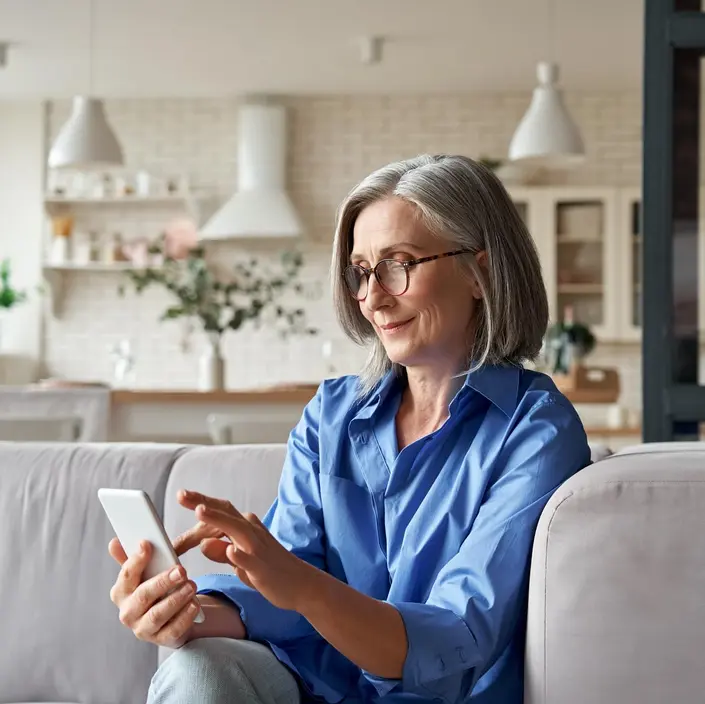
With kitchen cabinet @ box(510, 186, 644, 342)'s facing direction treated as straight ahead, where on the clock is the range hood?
The range hood is roughly at 3 o'clock from the kitchen cabinet.

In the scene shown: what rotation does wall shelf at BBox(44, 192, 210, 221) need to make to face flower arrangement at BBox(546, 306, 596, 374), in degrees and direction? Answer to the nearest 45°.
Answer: approximately 45° to its left

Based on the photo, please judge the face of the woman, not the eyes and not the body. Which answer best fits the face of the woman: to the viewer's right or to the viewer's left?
to the viewer's left

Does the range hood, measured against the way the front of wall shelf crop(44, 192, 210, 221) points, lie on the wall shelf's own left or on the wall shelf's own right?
on the wall shelf's own left

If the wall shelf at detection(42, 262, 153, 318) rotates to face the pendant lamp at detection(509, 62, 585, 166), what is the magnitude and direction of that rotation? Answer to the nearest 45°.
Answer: approximately 45° to its left

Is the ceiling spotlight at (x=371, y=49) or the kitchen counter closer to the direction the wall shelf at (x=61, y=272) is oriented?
the kitchen counter

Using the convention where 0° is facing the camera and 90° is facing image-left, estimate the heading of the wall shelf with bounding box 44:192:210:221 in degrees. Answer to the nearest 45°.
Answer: approximately 0°

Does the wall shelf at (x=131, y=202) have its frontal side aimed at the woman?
yes

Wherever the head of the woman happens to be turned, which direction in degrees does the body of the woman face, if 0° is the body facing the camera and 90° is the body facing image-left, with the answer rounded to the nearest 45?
approximately 45°

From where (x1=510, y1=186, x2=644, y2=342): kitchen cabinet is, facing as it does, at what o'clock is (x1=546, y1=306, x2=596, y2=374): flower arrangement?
The flower arrangement is roughly at 12 o'clock from the kitchen cabinet.

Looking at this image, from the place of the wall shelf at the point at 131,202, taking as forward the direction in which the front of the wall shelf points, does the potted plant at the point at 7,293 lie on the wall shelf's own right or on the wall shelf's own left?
on the wall shelf's own right
